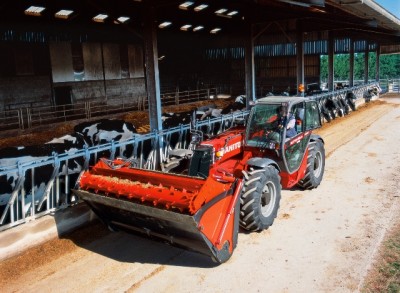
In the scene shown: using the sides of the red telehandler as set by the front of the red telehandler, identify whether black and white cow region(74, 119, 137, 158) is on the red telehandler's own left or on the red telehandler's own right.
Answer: on the red telehandler's own right

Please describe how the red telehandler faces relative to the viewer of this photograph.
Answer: facing the viewer and to the left of the viewer

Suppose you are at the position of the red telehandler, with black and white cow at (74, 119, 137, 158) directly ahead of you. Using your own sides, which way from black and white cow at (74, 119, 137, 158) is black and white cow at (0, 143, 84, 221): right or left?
left

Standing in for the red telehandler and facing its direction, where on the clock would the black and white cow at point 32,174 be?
The black and white cow is roughly at 2 o'clock from the red telehandler.

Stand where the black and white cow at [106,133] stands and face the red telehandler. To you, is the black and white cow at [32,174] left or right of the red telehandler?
right
